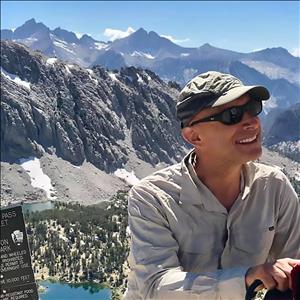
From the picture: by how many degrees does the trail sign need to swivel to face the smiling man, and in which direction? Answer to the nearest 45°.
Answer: approximately 45° to its left

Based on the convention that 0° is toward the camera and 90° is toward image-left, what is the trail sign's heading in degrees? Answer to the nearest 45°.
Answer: approximately 0°

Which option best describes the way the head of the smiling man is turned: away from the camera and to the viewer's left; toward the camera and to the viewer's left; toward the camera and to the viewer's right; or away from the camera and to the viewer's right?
toward the camera and to the viewer's right
